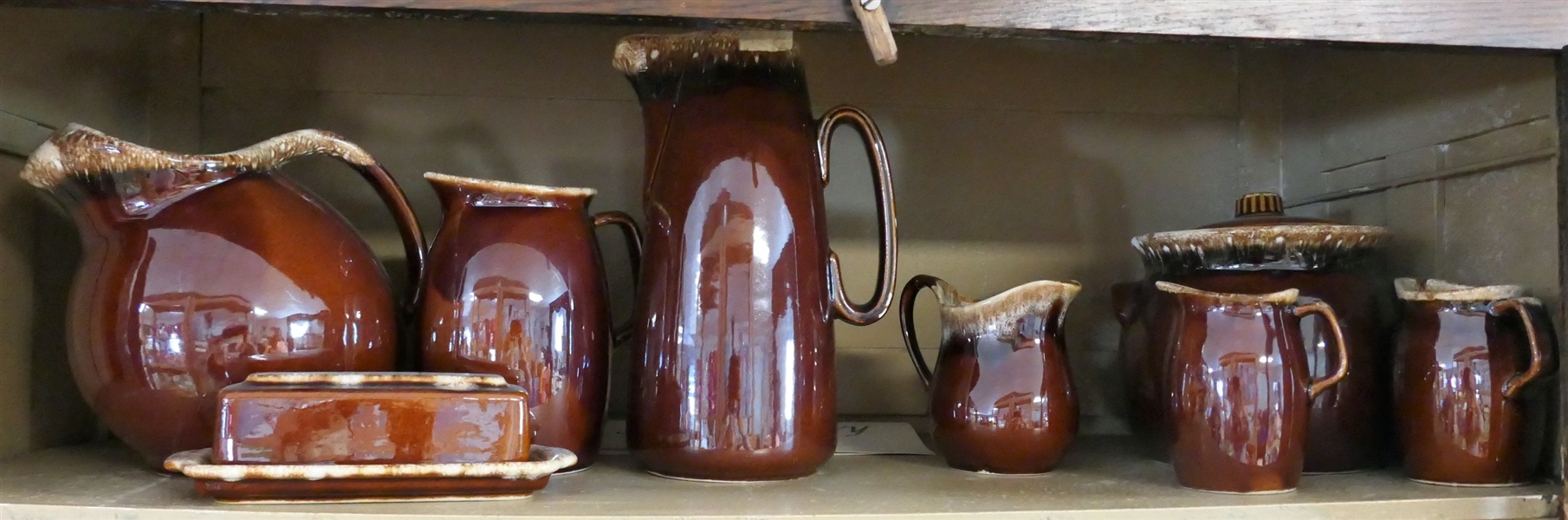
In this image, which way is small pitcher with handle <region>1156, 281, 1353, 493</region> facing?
to the viewer's left

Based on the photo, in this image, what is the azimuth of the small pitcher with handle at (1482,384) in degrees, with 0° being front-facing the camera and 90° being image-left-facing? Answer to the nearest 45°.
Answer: approximately 135°

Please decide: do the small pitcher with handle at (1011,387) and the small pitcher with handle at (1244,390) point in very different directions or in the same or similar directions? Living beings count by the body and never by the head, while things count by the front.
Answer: very different directions

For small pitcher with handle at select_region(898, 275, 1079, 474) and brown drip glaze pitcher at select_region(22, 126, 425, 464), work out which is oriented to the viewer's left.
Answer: the brown drip glaze pitcher

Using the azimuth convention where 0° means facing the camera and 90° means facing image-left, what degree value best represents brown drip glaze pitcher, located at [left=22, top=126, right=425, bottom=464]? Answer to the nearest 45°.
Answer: approximately 90°

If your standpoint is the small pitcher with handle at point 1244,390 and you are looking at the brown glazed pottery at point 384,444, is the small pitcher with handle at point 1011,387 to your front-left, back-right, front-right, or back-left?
front-right

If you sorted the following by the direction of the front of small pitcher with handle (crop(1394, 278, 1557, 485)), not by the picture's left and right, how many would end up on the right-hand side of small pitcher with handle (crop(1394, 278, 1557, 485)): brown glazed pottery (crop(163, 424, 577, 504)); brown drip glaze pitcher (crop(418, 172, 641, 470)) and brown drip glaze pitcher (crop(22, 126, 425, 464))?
0

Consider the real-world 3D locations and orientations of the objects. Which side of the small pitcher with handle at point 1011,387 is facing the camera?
right

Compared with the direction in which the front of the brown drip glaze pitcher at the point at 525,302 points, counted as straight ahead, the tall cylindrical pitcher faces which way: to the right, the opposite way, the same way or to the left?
the same way

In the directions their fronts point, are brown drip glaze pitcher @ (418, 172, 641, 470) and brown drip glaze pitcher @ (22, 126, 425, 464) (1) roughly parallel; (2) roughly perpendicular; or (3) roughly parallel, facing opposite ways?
roughly parallel

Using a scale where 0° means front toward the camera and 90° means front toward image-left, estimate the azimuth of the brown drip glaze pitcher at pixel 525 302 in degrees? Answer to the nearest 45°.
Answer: approximately 90°
